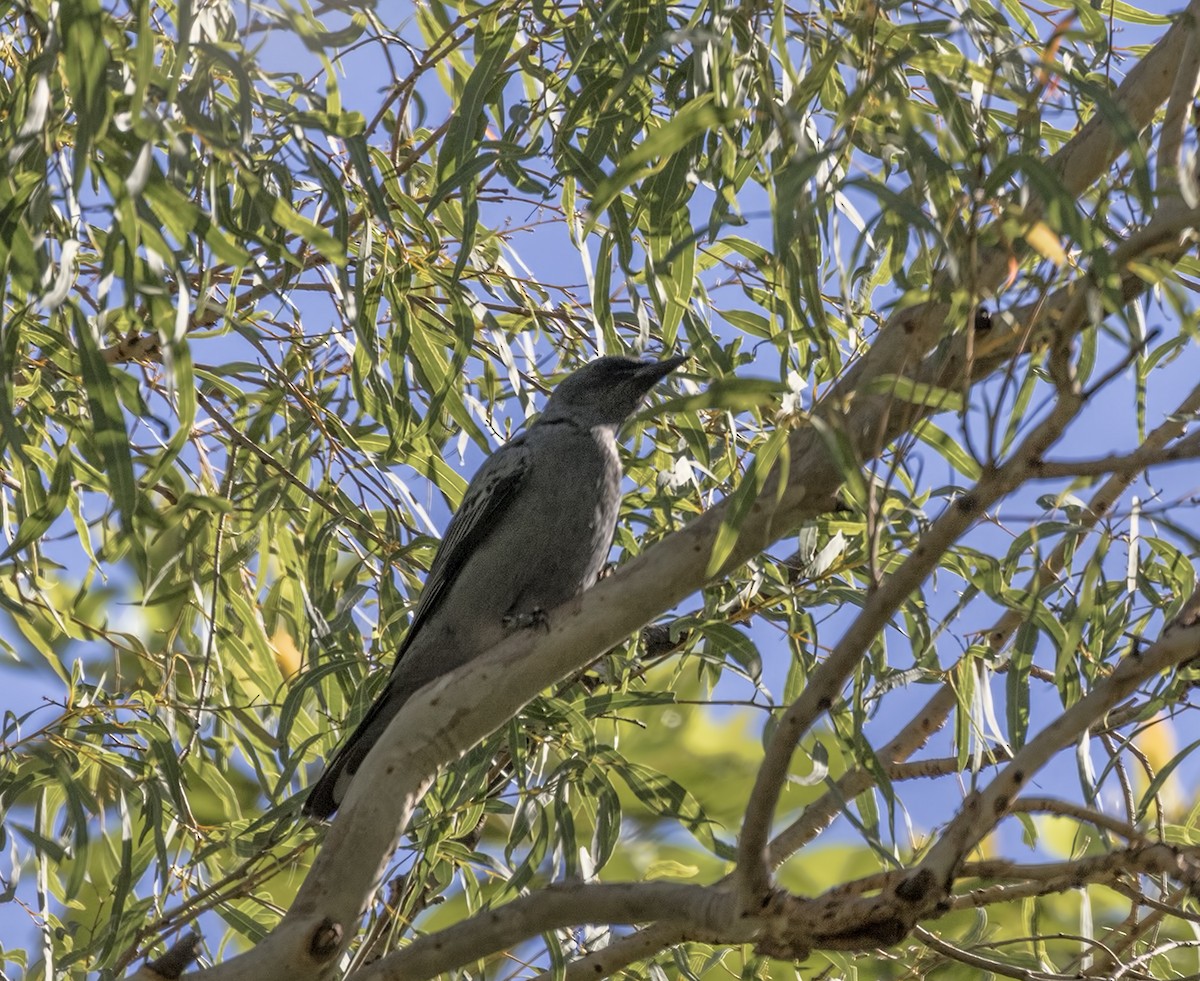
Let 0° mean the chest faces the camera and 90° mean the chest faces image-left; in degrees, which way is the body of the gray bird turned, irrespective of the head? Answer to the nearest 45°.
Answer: approximately 270°
